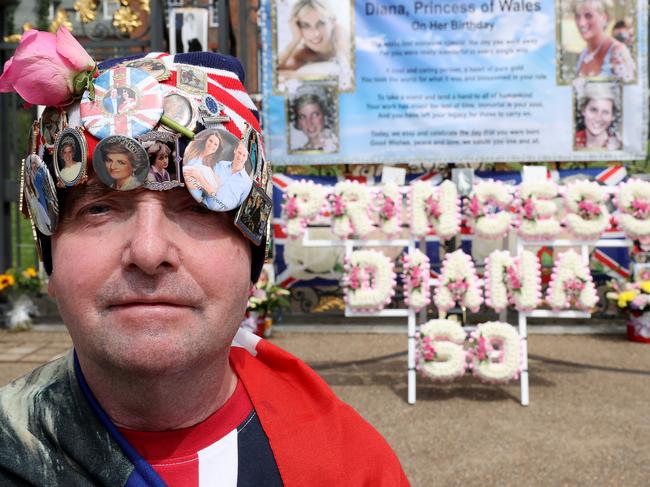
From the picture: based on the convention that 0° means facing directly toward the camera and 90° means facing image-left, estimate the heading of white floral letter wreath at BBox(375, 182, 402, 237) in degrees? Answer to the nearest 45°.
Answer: approximately 0°

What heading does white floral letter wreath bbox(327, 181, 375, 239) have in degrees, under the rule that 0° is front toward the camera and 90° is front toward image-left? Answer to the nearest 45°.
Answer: approximately 0°

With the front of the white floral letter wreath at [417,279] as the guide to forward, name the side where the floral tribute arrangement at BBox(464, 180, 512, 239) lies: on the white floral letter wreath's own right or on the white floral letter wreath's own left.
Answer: on the white floral letter wreath's own left
